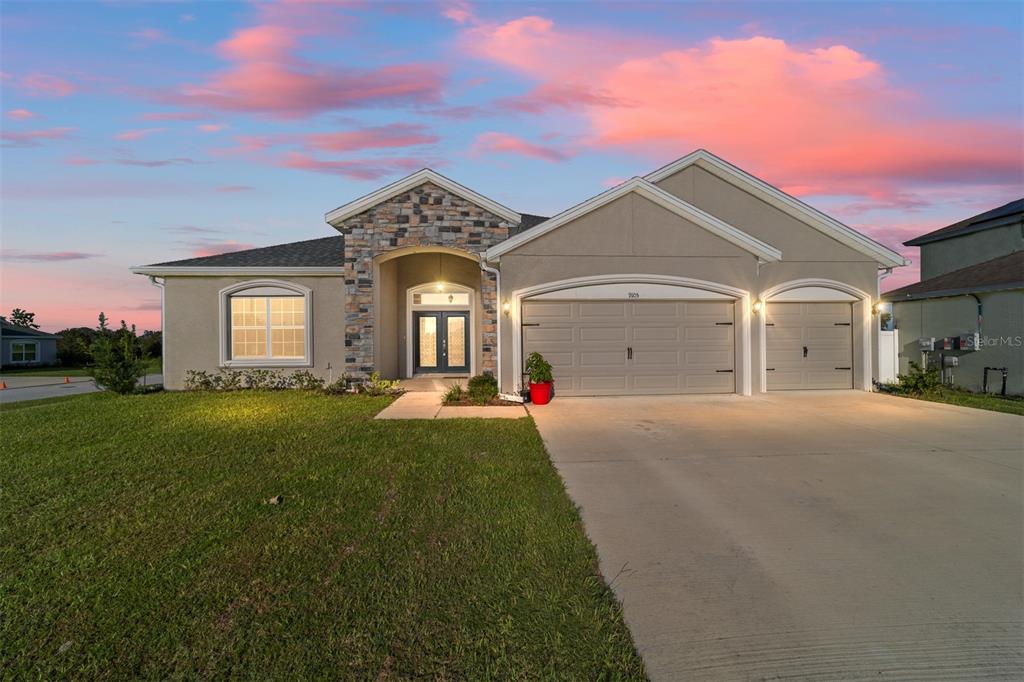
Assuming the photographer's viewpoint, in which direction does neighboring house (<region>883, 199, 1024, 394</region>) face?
facing the viewer and to the right of the viewer

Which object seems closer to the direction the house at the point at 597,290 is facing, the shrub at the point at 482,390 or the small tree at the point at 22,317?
the shrub

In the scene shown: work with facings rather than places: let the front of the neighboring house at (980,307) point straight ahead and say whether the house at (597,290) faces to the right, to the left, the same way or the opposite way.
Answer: the same way

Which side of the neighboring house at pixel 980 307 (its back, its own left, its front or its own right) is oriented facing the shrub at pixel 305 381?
right

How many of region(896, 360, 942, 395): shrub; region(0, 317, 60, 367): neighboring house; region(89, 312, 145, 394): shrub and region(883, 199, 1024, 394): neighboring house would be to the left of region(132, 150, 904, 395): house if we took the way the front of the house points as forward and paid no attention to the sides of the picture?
2

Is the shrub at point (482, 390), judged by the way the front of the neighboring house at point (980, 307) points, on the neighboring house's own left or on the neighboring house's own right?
on the neighboring house's own right

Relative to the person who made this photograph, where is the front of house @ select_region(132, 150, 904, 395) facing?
facing the viewer

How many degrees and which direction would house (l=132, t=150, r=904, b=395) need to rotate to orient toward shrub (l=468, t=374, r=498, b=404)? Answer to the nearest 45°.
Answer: approximately 45° to its right

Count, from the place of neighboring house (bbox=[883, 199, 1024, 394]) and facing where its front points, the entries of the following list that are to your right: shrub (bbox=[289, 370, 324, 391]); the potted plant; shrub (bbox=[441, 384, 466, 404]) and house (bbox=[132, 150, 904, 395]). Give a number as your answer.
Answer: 4

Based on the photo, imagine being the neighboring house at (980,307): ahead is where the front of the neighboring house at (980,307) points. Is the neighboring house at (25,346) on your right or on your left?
on your right

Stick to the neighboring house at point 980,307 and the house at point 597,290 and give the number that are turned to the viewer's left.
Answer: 0

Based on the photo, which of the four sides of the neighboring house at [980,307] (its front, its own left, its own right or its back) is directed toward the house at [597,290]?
right

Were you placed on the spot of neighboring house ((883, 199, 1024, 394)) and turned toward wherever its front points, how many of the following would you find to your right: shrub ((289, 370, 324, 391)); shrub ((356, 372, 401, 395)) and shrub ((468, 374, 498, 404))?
3

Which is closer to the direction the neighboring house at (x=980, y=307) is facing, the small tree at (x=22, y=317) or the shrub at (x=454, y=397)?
the shrub
